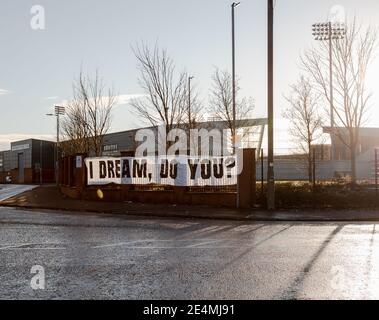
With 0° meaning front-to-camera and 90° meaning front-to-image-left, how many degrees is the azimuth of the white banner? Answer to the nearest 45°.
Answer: approximately 0°

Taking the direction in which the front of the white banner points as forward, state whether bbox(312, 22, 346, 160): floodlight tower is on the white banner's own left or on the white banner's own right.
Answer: on the white banner's own left

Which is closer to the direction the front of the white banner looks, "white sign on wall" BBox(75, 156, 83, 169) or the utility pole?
the utility pole

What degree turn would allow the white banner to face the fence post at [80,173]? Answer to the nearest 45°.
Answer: approximately 135° to its right

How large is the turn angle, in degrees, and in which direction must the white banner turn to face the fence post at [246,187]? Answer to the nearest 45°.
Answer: approximately 45° to its left

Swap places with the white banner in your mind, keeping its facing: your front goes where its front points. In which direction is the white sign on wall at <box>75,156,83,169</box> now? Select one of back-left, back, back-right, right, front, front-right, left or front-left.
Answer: back-right

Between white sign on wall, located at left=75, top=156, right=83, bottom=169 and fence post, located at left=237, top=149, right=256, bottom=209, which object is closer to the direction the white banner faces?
the fence post

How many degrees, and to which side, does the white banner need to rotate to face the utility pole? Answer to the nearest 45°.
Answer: approximately 45° to its left
